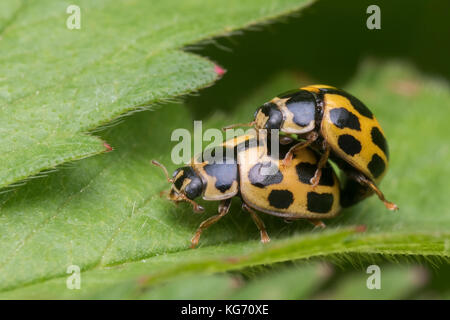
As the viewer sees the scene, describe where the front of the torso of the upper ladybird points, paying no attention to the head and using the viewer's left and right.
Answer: facing to the left of the viewer

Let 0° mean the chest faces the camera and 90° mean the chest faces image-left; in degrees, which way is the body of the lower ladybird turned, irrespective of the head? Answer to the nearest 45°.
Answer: approximately 90°
